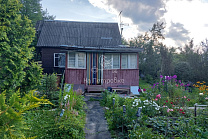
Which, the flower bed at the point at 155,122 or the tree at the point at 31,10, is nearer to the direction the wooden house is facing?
the flower bed

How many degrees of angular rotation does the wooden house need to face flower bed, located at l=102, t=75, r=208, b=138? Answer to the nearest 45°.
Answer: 0° — it already faces it

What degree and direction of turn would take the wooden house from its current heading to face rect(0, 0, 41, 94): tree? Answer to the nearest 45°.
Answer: approximately 45° to its right

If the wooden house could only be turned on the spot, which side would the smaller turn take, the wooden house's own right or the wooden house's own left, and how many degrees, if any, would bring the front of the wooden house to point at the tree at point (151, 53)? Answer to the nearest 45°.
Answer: approximately 135° to the wooden house's own left

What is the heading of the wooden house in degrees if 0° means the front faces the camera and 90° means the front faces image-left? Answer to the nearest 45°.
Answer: approximately 0°
